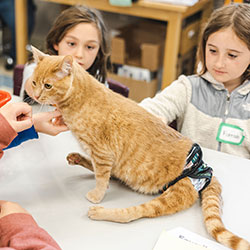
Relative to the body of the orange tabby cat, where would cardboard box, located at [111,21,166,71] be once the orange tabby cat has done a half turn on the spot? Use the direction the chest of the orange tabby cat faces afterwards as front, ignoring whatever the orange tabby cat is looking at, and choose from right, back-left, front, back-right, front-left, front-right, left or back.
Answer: left

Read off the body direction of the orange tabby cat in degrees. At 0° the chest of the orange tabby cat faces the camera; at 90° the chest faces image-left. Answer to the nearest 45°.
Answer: approximately 90°

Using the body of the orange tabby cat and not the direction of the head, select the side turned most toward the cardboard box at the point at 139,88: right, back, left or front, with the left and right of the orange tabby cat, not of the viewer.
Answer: right
